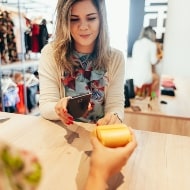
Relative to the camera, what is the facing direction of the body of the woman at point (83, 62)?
toward the camera

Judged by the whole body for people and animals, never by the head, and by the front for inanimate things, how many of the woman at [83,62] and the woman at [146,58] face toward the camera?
1

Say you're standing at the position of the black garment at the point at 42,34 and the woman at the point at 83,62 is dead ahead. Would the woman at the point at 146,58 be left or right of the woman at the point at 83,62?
left

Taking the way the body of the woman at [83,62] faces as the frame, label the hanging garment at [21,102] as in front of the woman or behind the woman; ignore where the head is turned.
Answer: behind

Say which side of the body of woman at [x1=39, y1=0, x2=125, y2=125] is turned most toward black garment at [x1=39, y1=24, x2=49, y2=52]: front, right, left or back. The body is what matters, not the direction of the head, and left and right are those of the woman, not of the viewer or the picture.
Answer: back
